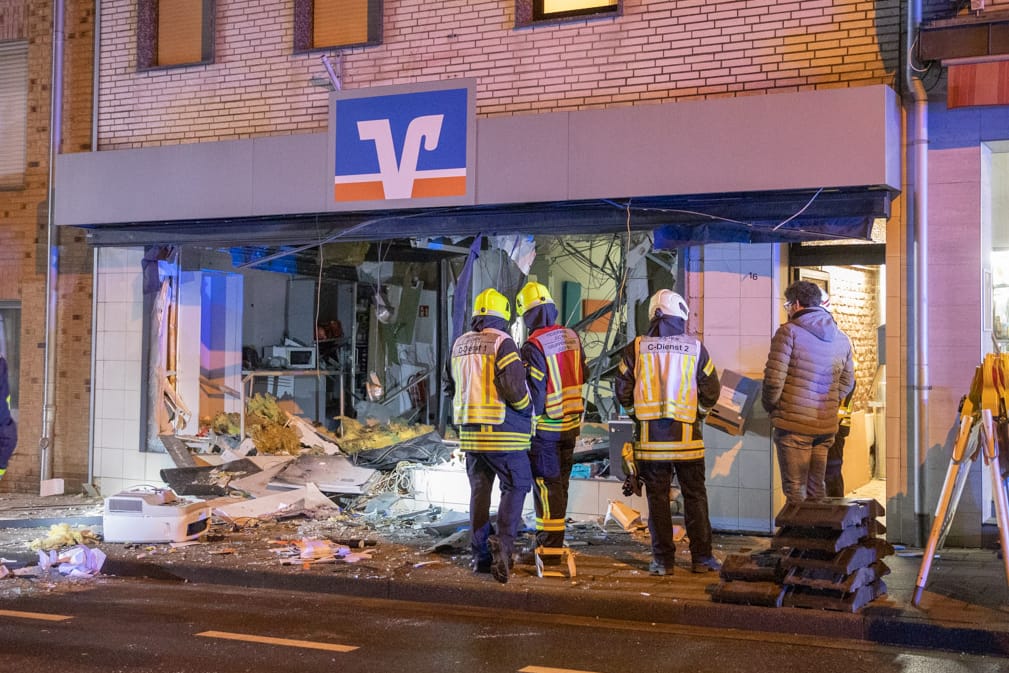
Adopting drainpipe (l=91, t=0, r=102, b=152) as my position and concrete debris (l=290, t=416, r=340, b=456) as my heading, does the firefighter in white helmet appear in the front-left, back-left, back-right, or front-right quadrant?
front-right

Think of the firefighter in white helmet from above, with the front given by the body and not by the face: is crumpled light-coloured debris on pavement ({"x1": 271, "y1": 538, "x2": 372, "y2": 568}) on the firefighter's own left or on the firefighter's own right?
on the firefighter's own left

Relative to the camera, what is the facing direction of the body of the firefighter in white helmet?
away from the camera

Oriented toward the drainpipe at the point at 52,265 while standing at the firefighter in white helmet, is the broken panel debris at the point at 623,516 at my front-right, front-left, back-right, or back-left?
front-right

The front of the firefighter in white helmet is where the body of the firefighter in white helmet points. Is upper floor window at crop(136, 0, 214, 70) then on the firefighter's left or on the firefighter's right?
on the firefighter's left

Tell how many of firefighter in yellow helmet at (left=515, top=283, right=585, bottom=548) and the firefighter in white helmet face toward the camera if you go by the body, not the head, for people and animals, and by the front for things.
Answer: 0

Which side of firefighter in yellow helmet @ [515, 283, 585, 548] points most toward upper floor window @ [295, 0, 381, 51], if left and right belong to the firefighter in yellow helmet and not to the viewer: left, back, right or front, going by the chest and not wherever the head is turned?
front

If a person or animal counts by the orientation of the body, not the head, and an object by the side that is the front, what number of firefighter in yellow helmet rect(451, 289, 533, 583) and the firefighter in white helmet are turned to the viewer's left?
0

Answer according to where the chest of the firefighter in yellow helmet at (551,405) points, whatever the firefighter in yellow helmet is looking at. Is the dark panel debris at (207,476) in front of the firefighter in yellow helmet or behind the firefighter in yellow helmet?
in front

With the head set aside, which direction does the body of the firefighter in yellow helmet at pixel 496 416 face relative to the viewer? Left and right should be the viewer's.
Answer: facing away from the viewer and to the right of the viewer

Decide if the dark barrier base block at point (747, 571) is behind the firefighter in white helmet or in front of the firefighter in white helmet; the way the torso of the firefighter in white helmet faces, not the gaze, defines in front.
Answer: behind

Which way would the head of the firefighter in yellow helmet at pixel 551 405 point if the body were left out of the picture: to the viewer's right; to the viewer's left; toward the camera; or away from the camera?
away from the camera

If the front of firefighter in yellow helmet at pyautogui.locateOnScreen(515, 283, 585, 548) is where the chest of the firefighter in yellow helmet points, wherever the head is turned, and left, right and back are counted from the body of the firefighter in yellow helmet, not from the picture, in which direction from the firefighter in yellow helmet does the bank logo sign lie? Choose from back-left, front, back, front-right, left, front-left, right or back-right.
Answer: front

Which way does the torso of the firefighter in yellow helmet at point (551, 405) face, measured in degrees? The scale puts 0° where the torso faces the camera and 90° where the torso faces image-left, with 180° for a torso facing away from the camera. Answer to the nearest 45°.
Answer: approximately 135°

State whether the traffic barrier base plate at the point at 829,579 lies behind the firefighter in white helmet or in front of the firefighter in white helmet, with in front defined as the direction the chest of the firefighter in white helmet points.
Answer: behind
